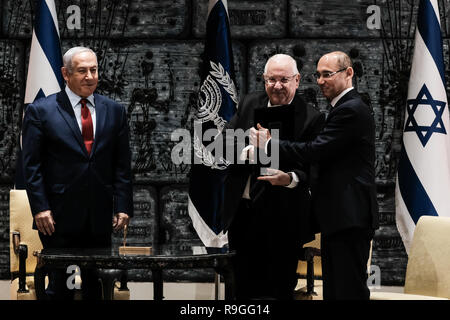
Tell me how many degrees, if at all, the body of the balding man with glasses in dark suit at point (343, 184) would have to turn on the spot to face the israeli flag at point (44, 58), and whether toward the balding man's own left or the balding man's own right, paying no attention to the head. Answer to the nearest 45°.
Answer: approximately 45° to the balding man's own right

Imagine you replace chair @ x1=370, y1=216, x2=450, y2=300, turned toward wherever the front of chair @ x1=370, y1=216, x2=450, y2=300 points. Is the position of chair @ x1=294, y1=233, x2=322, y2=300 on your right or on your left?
on your right

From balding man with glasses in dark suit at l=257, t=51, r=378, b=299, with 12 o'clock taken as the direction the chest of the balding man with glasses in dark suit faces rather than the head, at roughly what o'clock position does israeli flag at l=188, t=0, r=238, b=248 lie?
The israeli flag is roughly at 2 o'clock from the balding man with glasses in dark suit.

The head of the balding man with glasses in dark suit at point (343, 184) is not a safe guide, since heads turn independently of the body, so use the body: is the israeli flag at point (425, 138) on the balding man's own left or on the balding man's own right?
on the balding man's own right

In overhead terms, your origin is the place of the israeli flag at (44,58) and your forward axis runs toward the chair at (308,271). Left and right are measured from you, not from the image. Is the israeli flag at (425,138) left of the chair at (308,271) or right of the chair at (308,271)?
left

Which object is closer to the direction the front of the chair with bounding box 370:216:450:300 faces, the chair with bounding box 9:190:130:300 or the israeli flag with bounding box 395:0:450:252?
the chair

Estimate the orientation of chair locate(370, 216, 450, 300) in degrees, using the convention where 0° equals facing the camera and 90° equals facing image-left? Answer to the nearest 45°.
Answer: approximately 45°

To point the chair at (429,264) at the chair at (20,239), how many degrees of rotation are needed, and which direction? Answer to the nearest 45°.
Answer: approximately 45° to its right

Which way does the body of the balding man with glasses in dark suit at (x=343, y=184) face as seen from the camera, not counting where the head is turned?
to the viewer's left
